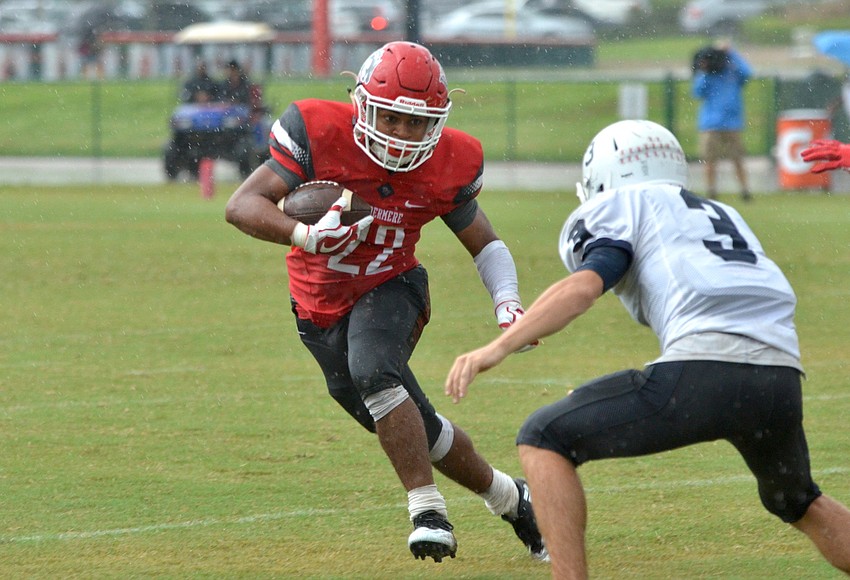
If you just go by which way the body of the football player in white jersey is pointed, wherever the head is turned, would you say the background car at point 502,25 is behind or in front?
in front

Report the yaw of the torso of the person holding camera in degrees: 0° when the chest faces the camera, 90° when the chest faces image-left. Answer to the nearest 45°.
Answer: approximately 0°

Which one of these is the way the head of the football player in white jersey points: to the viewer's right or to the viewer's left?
to the viewer's left

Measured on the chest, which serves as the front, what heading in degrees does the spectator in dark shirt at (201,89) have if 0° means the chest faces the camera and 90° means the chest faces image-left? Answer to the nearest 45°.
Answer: approximately 0°

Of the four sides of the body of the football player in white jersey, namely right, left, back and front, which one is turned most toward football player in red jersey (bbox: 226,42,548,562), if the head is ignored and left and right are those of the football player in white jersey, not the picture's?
front

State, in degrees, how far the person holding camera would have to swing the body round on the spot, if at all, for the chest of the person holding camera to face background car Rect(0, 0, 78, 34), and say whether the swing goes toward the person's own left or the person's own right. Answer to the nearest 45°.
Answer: approximately 135° to the person's own right
